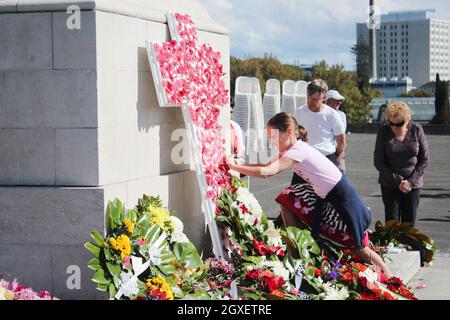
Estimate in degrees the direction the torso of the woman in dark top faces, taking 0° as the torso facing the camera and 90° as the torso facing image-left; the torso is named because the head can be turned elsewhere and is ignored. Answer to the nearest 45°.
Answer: approximately 0°

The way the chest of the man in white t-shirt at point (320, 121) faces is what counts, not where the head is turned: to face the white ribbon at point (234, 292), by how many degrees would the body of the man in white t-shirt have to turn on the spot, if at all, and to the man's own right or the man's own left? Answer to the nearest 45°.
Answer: approximately 45° to the man's own left

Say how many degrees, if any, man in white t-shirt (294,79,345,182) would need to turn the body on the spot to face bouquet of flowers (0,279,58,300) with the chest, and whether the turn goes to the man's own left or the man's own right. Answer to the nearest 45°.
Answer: approximately 45° to the man's own right

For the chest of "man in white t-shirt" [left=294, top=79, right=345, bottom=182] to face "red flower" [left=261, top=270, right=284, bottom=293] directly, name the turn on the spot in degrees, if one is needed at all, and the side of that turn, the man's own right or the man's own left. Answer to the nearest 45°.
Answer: approximately 45° to the man's own left

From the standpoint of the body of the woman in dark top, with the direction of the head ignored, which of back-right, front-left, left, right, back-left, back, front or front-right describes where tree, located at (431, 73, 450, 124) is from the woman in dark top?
back

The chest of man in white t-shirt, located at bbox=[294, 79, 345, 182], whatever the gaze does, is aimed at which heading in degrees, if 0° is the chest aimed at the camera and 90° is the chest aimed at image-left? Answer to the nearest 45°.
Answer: approximately 45°

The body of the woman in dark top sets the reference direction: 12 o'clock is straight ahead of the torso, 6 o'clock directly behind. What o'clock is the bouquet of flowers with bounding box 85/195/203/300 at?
The bouquet of flowers is roughly at 1 o'clock from the woman in dark top.
